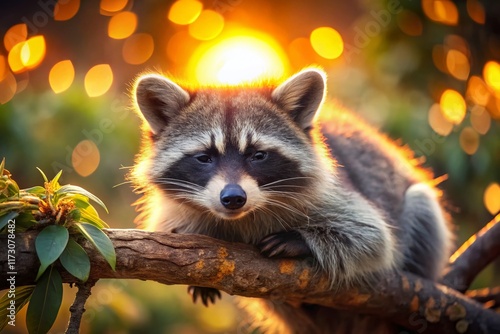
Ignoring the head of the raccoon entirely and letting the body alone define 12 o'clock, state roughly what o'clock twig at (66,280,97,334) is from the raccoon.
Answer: The twig is roughly at 12 o'clock from the raccoon.

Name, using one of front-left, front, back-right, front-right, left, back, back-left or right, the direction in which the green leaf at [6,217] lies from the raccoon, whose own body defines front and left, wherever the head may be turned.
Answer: front

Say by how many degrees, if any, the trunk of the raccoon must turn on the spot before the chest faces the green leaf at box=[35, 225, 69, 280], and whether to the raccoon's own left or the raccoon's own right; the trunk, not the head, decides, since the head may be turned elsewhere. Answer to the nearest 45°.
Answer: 0° — it already faces it

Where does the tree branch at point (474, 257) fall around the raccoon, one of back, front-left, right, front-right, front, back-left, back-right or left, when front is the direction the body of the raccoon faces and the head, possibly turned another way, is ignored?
back

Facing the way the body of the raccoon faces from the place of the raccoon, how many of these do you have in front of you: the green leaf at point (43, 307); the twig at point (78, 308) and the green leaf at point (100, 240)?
3

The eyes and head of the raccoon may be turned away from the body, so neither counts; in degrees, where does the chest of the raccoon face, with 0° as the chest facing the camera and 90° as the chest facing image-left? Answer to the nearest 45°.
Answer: approximately 45°

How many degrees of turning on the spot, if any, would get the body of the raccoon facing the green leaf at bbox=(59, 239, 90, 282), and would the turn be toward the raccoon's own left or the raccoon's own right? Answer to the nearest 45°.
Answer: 0° — it already faces it

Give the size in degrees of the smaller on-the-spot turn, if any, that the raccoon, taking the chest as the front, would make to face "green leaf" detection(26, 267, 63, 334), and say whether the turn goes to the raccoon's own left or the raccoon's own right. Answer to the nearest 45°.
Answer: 0° — it already faces it

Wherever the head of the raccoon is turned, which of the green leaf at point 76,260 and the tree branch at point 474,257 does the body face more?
the green leaf

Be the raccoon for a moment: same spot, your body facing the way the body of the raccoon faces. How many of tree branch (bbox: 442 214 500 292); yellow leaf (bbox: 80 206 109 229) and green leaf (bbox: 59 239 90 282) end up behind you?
1
